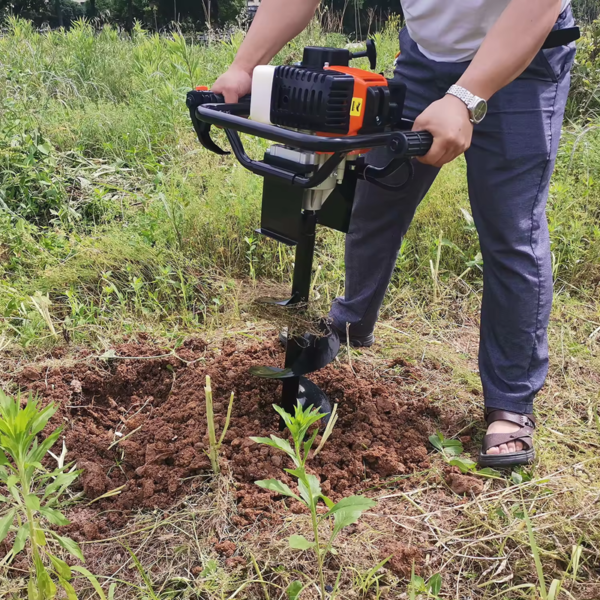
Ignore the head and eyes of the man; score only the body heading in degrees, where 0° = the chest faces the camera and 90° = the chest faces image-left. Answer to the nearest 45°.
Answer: approximately 45°

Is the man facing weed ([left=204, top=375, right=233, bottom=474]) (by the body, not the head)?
yes

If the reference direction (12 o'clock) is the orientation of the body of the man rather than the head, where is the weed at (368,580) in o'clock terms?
The weed is roughly at 11 o'clock from the man.
